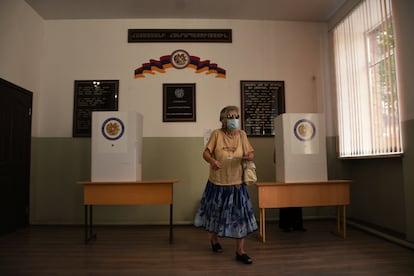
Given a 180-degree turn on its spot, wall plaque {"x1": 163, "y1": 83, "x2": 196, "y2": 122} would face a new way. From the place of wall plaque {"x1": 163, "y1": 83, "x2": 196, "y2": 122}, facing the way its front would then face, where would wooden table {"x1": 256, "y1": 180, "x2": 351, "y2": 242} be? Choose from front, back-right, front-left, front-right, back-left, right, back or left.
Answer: back-right

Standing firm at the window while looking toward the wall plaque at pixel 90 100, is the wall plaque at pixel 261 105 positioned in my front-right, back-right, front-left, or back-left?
front-right

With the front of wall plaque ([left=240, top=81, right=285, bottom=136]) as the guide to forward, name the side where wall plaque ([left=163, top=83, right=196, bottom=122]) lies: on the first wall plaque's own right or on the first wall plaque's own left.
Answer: on the first wall plaque's own right

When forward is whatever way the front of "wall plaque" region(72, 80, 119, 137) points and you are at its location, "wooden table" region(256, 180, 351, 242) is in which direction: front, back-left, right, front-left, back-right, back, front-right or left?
front-left

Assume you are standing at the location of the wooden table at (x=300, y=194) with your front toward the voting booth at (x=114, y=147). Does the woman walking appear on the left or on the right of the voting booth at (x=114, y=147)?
left

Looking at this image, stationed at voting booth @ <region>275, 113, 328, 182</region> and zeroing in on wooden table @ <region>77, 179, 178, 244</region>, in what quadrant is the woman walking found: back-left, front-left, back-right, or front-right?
front-left

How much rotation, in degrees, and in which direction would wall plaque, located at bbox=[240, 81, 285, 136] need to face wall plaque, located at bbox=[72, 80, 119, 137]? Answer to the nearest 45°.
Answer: approximately 90° to its right

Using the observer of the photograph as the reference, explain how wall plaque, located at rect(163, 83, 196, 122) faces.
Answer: facing the viewer

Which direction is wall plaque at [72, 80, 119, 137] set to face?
toward the camera

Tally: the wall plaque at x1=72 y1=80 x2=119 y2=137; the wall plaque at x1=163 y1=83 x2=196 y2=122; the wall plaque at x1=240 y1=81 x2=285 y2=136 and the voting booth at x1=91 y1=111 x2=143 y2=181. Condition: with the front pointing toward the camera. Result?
3

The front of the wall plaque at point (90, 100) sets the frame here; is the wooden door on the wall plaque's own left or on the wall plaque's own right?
on the wall plaque's own right

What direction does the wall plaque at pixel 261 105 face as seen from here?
toward the camera
